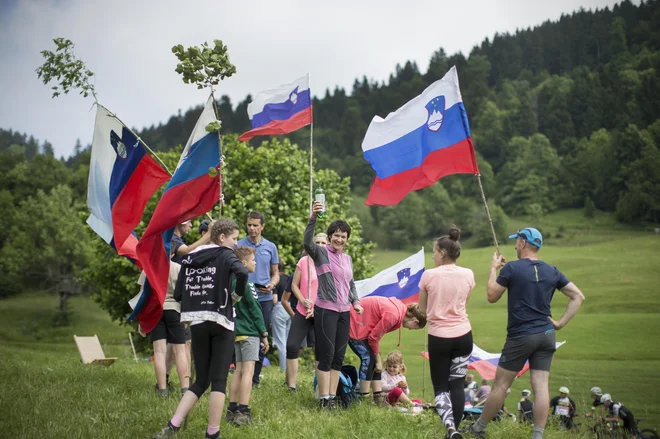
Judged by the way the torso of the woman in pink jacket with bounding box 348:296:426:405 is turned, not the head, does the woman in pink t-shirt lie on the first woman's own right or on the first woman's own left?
on the first woman's own right

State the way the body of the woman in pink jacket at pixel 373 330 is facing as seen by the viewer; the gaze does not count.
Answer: to the viewer's right

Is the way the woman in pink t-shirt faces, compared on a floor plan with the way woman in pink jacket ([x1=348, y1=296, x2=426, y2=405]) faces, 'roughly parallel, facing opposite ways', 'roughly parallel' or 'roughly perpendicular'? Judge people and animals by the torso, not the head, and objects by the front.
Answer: roughly perpendicular

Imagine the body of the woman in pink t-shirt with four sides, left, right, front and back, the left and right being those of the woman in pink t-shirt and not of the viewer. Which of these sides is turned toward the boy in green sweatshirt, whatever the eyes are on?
left

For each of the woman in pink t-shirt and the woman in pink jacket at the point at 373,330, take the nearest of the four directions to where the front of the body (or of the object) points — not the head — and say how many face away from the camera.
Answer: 1

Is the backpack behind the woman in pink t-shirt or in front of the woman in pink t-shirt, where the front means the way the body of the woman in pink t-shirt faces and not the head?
in front

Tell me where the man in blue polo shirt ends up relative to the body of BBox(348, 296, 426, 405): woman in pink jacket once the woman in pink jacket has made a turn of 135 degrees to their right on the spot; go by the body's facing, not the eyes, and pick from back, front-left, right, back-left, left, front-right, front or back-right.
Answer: right
